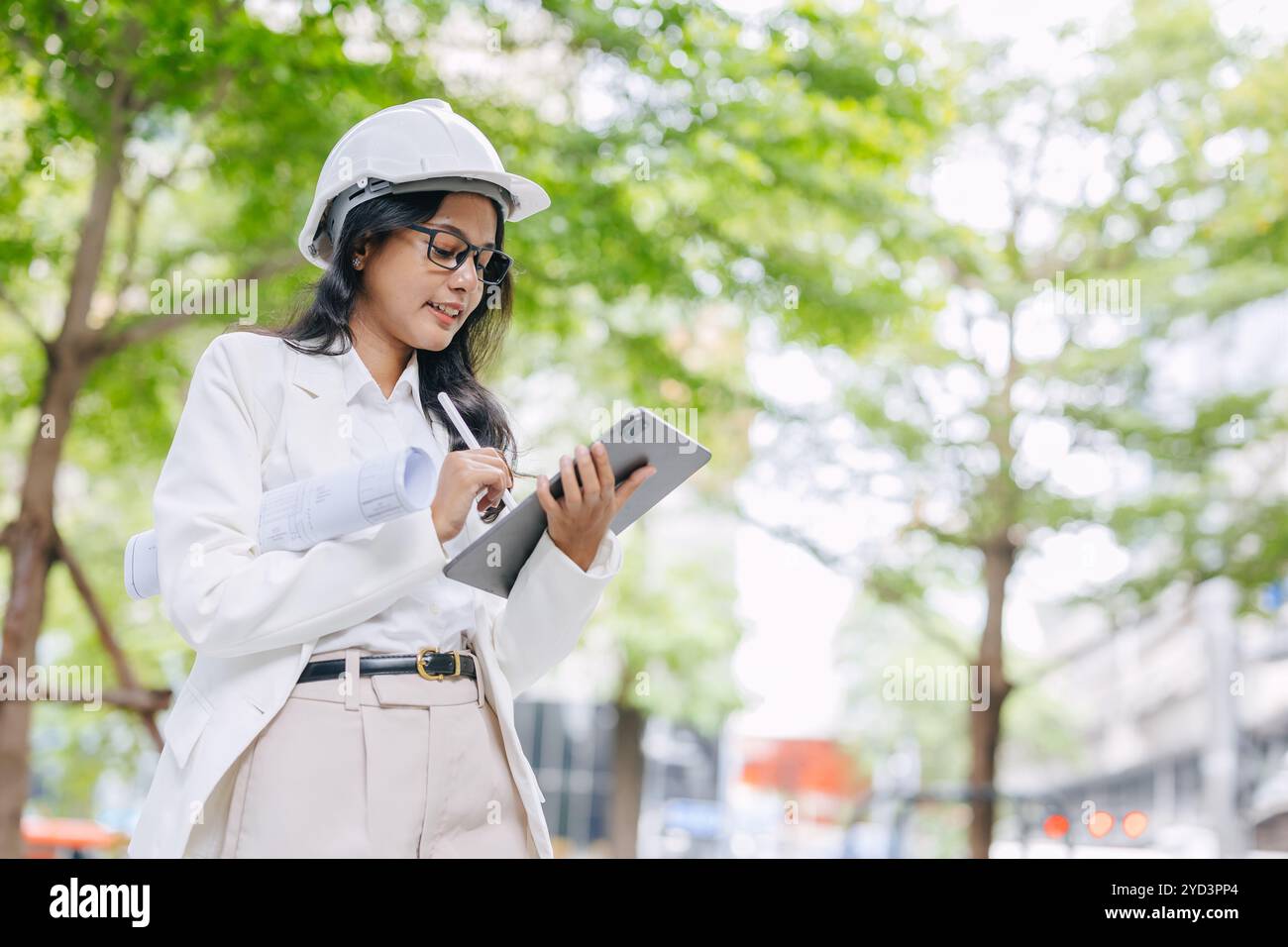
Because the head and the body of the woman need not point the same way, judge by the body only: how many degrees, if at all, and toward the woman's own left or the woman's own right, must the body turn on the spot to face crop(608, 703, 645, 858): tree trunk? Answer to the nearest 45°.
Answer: approximately 135° to the woman's own left

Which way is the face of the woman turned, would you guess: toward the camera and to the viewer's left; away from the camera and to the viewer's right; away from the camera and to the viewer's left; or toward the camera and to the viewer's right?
toward the camera and to the viewer's right

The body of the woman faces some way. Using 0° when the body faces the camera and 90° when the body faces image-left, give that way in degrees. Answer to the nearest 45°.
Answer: approximately 315°

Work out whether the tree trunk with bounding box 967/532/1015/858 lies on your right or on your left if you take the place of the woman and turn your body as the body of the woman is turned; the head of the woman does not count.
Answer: on your left
